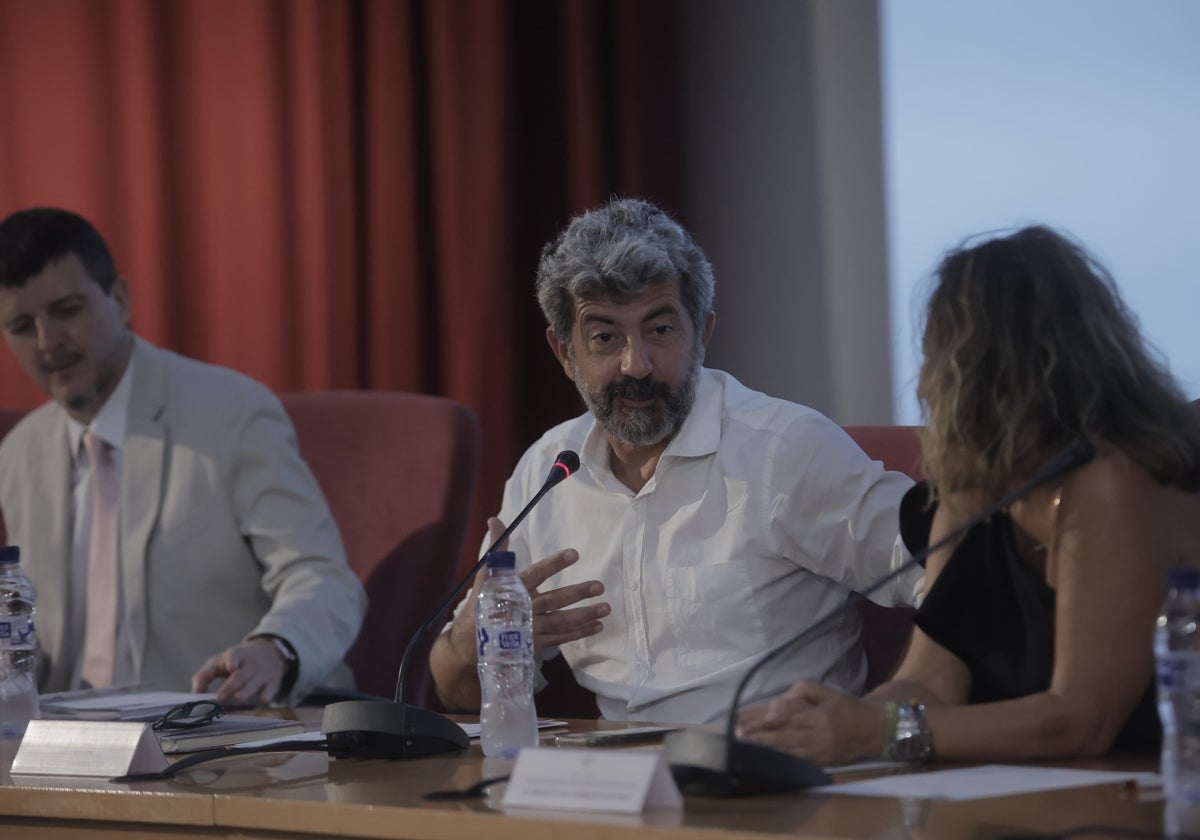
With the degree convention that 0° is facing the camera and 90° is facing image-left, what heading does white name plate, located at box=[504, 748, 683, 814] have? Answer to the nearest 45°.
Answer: approximately 45°

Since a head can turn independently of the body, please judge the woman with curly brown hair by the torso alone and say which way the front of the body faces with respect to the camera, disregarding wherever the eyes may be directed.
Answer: to the viewer's left

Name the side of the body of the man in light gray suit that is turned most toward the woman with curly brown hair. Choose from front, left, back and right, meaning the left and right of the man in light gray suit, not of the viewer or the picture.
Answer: left

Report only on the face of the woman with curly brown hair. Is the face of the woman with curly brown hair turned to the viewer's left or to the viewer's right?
to the viewer's left

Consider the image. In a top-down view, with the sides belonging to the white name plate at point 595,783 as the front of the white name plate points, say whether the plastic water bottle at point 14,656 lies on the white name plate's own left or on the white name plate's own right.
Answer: on the white name plate's own right

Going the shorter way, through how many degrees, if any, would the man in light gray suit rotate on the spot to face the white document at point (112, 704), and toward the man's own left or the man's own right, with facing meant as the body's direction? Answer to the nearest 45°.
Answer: approximately 45° to the man's own left

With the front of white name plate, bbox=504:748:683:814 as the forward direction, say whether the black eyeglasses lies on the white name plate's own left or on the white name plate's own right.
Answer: on the white name plate's own right

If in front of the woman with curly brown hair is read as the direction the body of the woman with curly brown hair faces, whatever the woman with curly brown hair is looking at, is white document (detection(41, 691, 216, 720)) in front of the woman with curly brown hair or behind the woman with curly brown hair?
in front
